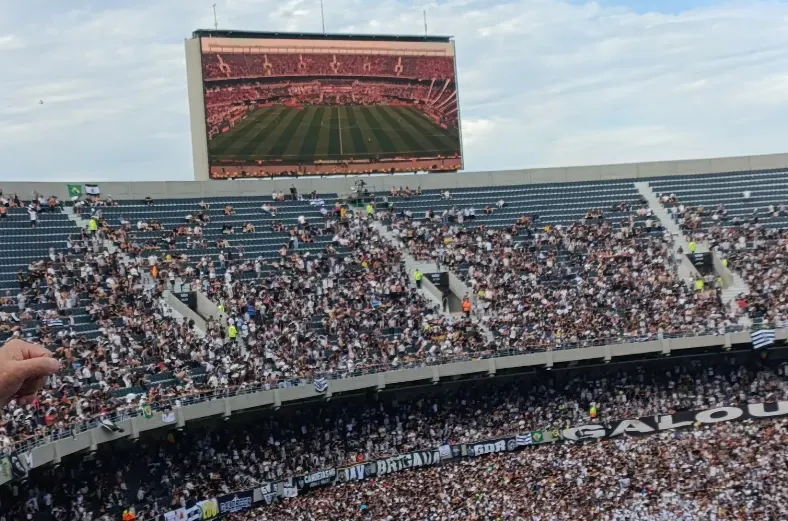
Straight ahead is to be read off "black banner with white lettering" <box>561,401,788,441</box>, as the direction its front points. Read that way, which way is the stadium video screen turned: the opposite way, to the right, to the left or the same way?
the same way

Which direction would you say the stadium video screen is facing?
toward the camera

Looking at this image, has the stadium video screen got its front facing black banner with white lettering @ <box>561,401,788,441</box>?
no

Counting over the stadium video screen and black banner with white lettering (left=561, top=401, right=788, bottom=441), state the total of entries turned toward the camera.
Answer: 2

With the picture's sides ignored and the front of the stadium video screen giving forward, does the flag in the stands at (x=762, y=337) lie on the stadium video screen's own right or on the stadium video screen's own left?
on the stadium video screen's own left

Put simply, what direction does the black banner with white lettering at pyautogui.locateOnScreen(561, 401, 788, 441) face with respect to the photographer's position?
facing the viewer

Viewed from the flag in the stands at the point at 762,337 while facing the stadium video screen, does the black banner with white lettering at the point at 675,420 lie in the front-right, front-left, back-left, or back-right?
front-left

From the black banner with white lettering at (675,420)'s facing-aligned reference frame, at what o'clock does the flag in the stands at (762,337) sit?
The flag in the stands is roughly at 8 o'clock from the black banner with white lettering.

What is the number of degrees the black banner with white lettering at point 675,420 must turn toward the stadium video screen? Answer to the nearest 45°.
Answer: approximately 90° to its right
